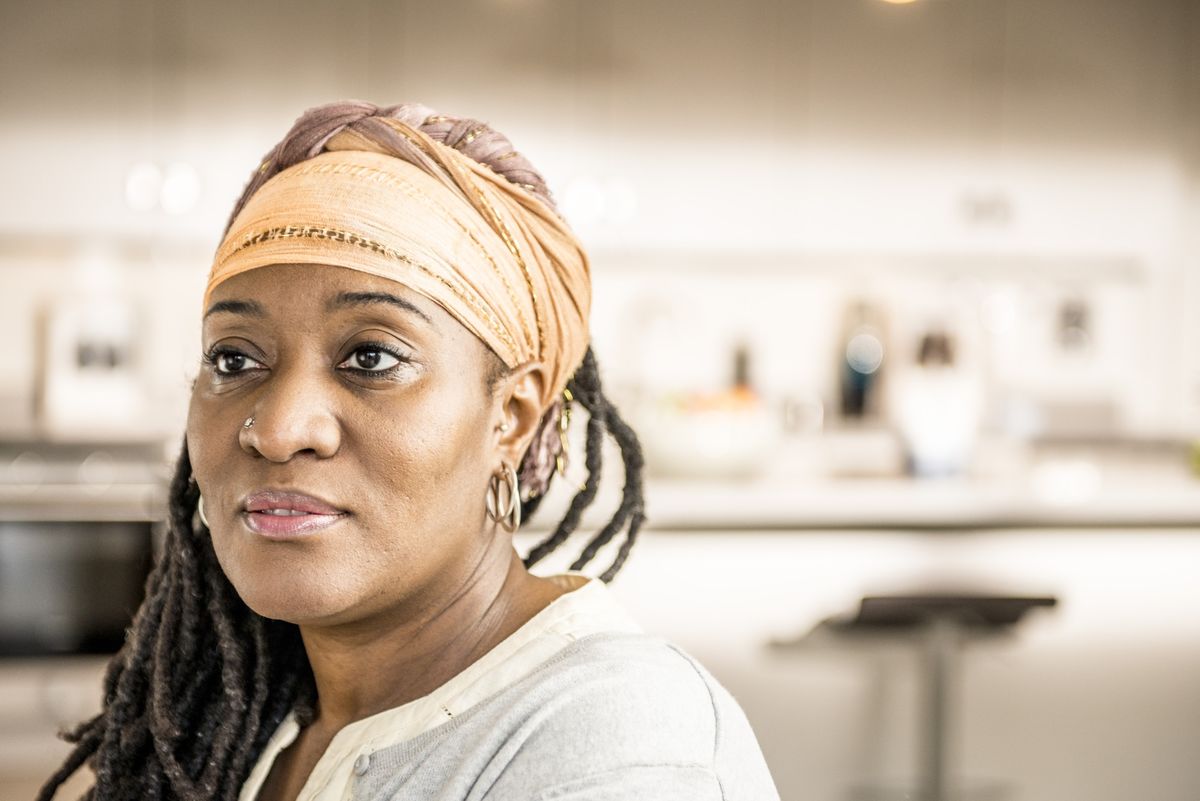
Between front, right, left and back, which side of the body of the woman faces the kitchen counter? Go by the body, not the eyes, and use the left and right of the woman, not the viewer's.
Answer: back

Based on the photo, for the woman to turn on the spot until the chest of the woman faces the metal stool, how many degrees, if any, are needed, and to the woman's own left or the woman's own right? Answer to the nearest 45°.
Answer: approximately 180°

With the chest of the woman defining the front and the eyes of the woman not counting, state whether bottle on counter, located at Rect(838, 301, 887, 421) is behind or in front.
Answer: behind

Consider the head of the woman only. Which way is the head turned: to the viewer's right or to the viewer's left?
to the viewer's left

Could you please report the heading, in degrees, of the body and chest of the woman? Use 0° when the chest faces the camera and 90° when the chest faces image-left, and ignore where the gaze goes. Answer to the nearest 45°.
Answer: approximately 45°
